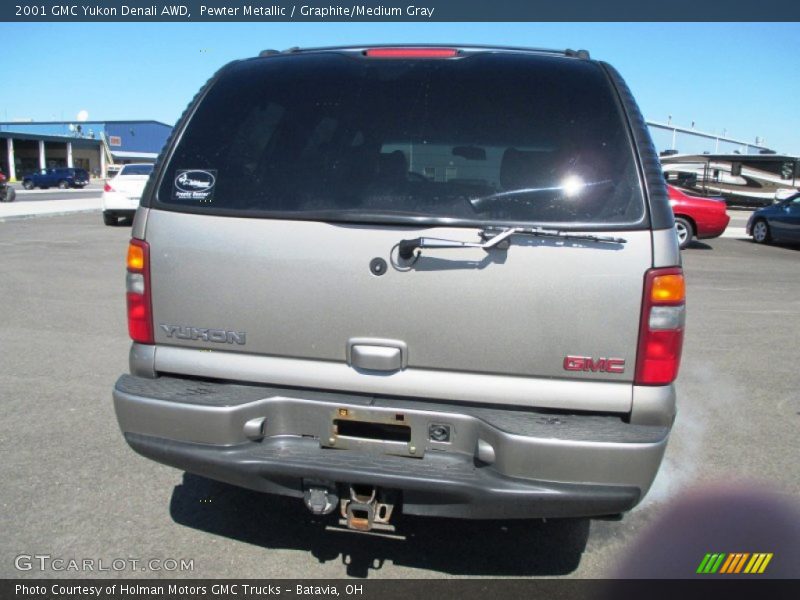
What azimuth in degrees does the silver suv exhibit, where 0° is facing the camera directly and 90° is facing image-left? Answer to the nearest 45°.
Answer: approximately 180°

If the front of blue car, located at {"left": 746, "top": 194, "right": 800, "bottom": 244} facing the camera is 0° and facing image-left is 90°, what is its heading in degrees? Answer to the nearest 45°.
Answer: approximately 90°

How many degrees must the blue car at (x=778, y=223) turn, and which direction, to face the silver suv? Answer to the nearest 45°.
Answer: approximately 90° to its left

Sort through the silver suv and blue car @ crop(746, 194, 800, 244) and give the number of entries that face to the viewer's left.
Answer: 1

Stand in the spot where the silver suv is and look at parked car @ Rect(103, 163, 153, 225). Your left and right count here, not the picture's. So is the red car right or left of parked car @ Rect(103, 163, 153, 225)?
right

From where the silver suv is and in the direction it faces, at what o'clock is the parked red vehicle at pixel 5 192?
The parked red vehicle is roughly at 11 o'clock from the silver suv.

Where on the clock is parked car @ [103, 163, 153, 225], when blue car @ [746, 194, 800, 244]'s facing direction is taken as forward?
The parked car is roughly at 11 o'clock from the blue car.

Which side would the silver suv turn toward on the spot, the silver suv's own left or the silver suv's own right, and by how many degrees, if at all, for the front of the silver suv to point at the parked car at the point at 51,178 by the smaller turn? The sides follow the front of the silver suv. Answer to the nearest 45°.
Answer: approximately 45° to the silver suv's own left
